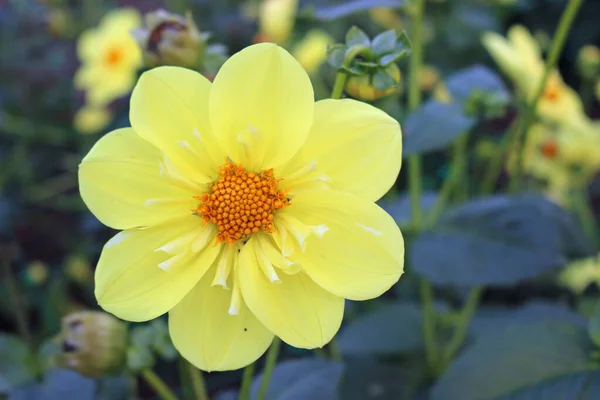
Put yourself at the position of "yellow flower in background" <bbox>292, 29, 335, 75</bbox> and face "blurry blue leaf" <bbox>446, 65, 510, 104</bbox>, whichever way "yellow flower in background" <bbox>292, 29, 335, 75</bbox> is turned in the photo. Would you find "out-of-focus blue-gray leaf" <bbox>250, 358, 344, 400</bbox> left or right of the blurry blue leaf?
right

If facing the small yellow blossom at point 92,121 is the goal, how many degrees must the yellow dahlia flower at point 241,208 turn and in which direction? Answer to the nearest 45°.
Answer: approximately 180°

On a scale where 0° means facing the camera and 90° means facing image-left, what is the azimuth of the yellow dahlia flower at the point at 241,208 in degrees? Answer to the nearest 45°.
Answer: approximately 0°

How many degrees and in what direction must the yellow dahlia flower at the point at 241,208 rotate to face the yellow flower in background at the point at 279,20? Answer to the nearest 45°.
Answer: approximately 180°
